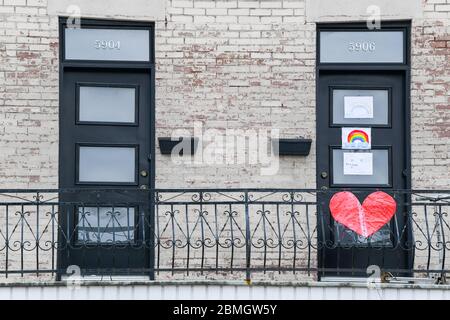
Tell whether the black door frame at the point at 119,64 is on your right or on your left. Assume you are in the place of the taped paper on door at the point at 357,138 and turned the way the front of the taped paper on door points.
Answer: on your right

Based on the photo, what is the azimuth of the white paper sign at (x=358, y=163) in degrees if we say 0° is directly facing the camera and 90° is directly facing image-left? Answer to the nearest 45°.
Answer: approximately 0°

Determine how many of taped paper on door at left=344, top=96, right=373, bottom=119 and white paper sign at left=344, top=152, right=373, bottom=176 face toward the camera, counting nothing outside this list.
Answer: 2

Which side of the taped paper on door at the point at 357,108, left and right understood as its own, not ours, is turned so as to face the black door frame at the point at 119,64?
right
